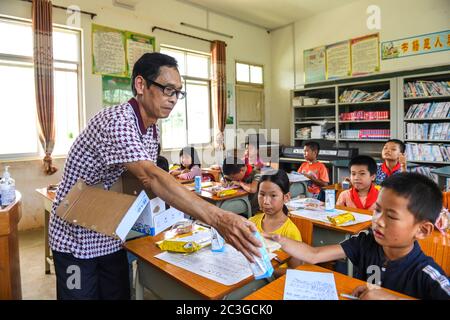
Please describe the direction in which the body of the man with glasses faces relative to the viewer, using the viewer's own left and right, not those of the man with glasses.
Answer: facing to the right of the viewer

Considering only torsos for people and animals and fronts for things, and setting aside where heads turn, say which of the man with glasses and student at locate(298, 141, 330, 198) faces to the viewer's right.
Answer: the man with glasses

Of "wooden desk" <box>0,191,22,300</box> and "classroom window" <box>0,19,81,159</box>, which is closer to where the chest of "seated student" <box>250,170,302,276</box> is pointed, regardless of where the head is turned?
the wooden desk

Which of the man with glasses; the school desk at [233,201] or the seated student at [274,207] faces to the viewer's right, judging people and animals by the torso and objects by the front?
the man with glasses

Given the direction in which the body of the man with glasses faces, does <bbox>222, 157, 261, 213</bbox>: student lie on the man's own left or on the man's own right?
on the man's own left

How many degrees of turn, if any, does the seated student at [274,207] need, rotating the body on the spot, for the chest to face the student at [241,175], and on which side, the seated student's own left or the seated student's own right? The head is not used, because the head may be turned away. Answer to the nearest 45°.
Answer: approximately 135° to the seated student's own right
